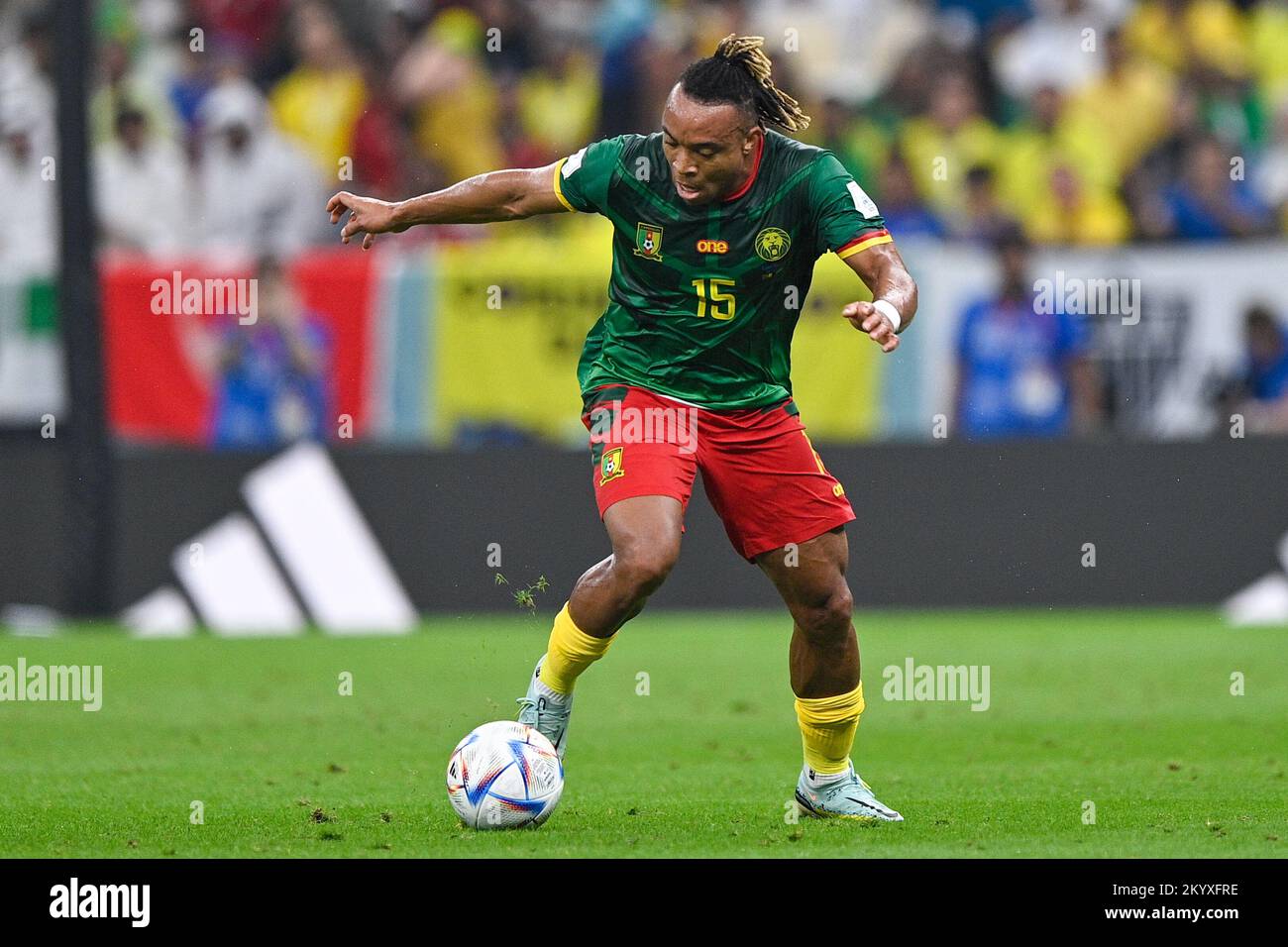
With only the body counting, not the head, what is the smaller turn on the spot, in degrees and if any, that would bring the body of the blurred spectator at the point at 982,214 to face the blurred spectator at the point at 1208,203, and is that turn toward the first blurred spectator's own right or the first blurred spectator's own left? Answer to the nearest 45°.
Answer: approximately 90° to the first blurred spectator's own left

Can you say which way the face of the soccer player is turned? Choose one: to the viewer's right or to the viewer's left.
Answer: to the viewer's left

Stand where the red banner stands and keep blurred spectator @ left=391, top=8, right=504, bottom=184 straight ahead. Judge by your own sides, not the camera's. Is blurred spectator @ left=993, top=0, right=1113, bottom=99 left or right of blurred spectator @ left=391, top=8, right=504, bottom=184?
right

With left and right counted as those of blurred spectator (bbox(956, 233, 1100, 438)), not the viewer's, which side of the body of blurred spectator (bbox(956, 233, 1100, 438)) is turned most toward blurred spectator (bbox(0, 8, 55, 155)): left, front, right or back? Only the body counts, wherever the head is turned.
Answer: right

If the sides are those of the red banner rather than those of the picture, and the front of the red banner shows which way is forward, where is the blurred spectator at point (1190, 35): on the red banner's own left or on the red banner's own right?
on the red banner's own left

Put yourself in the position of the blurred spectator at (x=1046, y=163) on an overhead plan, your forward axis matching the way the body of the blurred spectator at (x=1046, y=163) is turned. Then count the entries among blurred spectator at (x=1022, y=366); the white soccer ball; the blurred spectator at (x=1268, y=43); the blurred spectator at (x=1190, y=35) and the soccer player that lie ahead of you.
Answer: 3
